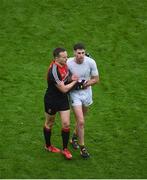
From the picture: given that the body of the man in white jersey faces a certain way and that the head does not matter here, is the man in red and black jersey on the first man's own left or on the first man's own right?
on the first man's own right

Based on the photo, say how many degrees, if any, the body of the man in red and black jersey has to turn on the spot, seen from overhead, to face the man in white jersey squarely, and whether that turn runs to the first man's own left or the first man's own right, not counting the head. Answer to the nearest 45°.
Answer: approximately 45° to the first man's own left

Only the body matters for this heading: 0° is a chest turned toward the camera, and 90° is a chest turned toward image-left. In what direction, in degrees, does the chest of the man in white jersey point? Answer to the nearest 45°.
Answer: approximately 0°

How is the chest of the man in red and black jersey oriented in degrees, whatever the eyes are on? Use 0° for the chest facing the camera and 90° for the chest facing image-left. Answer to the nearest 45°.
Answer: approximately 315°

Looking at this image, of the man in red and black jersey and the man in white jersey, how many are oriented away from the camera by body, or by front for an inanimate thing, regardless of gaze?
0
